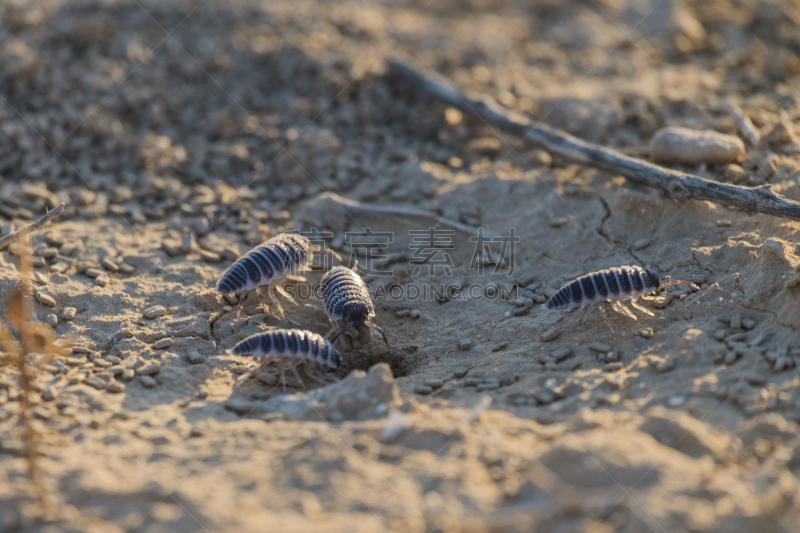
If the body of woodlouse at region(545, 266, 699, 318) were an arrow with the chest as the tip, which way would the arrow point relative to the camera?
to the viewer's right

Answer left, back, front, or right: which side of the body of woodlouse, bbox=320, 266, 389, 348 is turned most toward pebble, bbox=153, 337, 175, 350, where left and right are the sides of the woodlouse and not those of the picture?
right

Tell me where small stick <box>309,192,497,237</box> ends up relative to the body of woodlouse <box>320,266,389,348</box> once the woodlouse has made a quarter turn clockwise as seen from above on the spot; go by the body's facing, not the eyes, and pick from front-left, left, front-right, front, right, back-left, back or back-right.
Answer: right

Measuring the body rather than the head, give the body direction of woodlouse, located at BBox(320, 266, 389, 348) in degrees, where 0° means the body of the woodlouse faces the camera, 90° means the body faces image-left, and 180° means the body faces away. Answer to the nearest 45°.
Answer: approximately 0°

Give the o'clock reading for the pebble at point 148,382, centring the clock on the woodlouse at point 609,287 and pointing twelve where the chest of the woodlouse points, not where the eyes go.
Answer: The pebble is roughly at 5 o'clock from the woodlouse.

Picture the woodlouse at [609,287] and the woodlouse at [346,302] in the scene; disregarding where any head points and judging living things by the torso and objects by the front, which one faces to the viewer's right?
the woodlouse at [609,287]

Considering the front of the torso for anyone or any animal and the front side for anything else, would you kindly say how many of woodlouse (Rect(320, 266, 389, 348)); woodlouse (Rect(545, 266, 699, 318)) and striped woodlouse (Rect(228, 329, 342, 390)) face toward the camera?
1

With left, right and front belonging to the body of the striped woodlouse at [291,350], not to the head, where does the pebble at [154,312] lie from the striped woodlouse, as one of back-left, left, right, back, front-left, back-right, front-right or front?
back-left

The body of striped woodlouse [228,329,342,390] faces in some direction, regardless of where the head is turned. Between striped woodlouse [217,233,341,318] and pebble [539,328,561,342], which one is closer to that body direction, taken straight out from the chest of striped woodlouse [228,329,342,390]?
the pebble

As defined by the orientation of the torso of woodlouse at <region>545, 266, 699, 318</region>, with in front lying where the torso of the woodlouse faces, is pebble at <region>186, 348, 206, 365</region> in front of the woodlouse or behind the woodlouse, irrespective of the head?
behind

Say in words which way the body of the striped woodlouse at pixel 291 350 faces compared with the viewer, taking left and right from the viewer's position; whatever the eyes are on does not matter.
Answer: facing to the right of the viewer

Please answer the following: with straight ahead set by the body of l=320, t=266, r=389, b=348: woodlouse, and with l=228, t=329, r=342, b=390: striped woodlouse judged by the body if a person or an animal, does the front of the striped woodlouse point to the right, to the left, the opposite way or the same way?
to the left
